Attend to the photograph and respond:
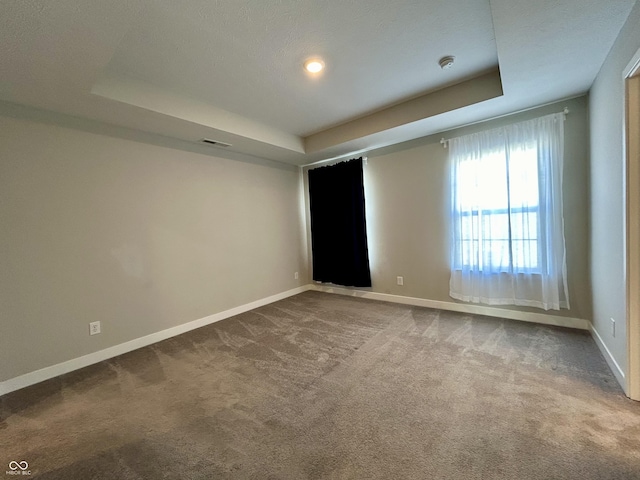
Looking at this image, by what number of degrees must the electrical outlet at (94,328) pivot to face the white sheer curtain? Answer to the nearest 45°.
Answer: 0° — it already faces it

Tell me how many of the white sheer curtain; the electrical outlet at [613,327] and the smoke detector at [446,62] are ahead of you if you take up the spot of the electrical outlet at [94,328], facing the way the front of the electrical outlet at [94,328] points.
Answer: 3

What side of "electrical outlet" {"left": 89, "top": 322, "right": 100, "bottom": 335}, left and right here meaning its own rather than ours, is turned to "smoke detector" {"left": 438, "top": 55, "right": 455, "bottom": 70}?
front

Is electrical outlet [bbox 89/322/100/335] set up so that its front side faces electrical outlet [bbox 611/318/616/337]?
yes

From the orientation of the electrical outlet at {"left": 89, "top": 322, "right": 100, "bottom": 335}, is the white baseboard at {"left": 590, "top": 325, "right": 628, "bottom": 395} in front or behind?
in front

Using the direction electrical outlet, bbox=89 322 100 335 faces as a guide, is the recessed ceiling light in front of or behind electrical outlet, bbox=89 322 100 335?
in front

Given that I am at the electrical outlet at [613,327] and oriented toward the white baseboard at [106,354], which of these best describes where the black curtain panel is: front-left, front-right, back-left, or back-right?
front-right

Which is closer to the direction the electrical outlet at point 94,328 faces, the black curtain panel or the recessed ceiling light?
the recessed ceiling light

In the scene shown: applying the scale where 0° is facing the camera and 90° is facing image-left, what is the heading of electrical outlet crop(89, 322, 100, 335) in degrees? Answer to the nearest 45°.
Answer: approximately 315°

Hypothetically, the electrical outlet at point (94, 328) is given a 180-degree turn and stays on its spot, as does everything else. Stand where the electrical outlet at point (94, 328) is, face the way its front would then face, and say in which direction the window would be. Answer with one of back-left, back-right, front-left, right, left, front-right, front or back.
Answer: back
